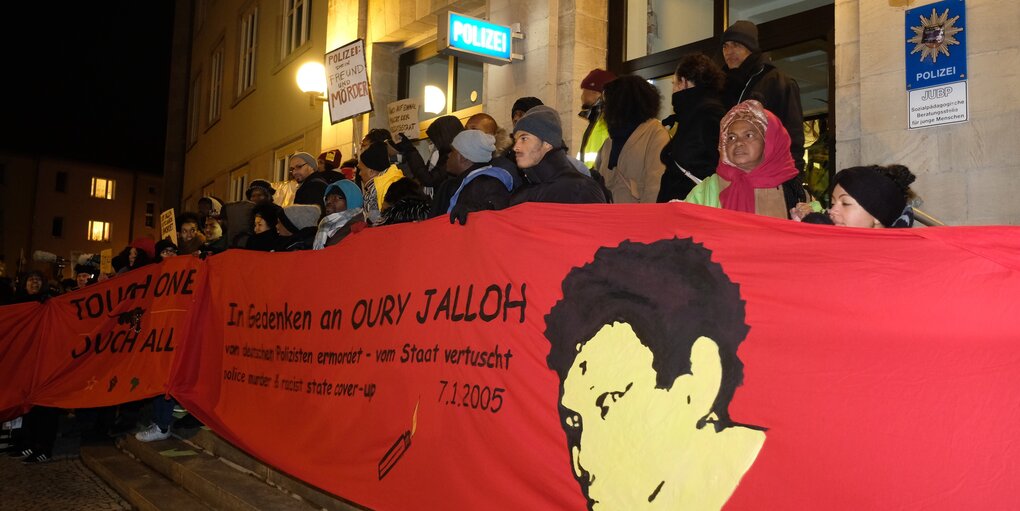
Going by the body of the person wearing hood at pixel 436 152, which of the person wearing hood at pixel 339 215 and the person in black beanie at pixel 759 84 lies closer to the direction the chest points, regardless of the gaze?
the person wearing hood

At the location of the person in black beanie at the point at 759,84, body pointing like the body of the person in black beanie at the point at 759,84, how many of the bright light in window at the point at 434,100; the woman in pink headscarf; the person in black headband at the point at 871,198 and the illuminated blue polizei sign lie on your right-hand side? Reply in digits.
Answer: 2

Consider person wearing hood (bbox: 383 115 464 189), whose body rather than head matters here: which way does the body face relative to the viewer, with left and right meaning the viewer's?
facing to the left of the viewer

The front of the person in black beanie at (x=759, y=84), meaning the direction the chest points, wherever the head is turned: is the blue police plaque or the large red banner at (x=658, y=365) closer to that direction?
the large red banner

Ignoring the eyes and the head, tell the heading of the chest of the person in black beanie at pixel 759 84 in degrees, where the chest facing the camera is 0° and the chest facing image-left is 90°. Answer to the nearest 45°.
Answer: approximately 45°

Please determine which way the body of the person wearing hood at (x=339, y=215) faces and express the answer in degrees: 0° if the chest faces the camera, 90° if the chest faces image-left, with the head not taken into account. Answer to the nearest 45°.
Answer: approximately 45°

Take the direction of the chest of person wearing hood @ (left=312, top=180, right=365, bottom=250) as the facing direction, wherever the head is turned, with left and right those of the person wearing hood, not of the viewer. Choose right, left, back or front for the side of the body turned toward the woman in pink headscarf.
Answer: left

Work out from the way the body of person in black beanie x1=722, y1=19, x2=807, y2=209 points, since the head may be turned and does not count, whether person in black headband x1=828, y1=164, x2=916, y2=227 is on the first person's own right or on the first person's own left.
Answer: on the first person's own left

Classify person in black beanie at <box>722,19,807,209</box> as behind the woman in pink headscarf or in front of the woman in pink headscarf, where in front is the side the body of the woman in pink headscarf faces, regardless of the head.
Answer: behind
